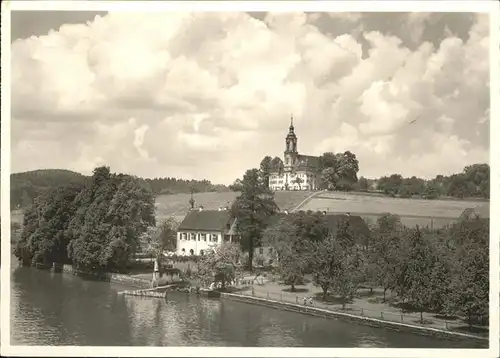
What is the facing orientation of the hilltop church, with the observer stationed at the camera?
facing the viewer and to the left of the viewer

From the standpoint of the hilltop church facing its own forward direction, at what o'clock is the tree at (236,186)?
The tree is roughly at 1 o'clock from the hilltop church.

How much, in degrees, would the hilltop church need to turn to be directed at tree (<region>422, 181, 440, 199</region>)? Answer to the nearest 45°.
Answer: approximately 135° to its left

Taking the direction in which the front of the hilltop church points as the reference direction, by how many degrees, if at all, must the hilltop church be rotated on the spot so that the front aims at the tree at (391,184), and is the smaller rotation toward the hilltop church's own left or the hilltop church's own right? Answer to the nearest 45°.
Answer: approximately 135° to the hilltop church's own left
